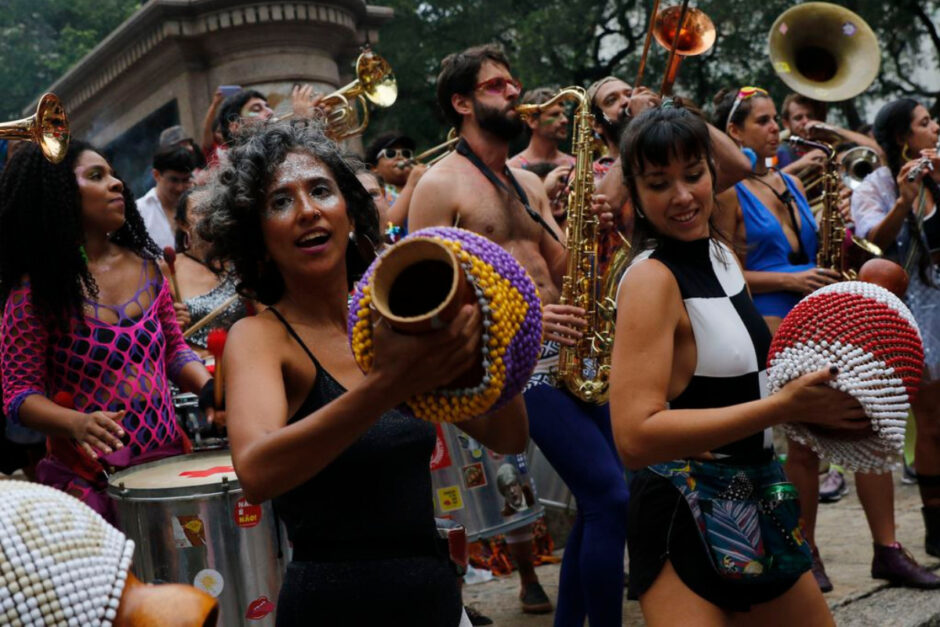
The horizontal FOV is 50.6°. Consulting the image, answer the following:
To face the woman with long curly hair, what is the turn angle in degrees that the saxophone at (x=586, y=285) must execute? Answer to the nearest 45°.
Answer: approximately 135° to its right

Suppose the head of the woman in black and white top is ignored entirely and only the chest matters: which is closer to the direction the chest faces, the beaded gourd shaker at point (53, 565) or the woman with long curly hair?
the beaded gourd shaker

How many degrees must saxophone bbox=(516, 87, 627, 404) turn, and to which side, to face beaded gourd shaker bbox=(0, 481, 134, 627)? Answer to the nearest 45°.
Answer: approximately 90° to its right

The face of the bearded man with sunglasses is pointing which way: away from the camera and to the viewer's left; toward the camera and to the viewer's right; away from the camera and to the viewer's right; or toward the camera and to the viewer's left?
toward the camera and to the viewer's right
